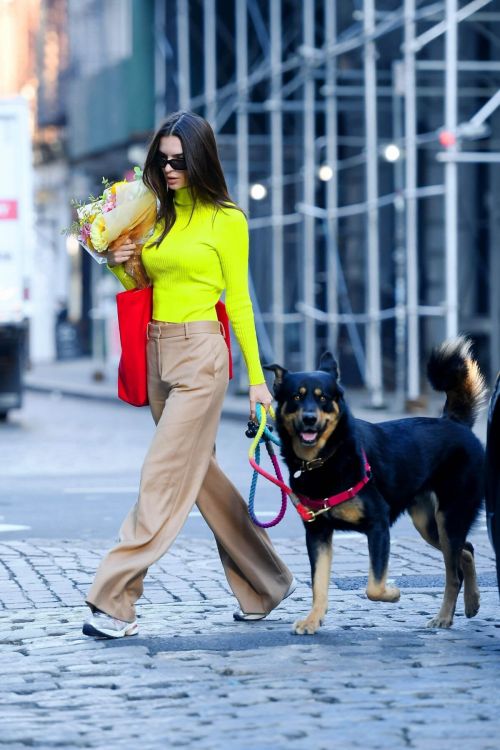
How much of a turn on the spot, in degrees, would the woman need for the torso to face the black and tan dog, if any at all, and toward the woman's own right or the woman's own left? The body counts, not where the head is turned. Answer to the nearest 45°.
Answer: approximately 135° to the woman's own left

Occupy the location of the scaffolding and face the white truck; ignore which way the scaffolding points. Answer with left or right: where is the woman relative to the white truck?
left

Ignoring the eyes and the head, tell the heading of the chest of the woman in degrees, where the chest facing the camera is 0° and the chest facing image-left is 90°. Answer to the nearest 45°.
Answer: approximately 45°

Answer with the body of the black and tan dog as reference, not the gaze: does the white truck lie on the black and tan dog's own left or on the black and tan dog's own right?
on the black and tan dog's own right

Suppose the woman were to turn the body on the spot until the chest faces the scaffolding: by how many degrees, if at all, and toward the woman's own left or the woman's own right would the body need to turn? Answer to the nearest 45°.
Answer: approximately 135° to the woman's own right

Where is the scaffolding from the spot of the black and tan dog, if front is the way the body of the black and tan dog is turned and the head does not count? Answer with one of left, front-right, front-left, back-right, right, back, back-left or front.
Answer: back-right

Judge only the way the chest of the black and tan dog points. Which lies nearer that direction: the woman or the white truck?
the woman

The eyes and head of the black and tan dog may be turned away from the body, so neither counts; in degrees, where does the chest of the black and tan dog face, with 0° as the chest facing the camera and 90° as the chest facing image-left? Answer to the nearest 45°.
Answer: approximately 45°

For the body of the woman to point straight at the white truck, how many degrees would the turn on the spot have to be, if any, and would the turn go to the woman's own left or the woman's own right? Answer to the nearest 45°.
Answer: approximately 135° to the woman's own right
